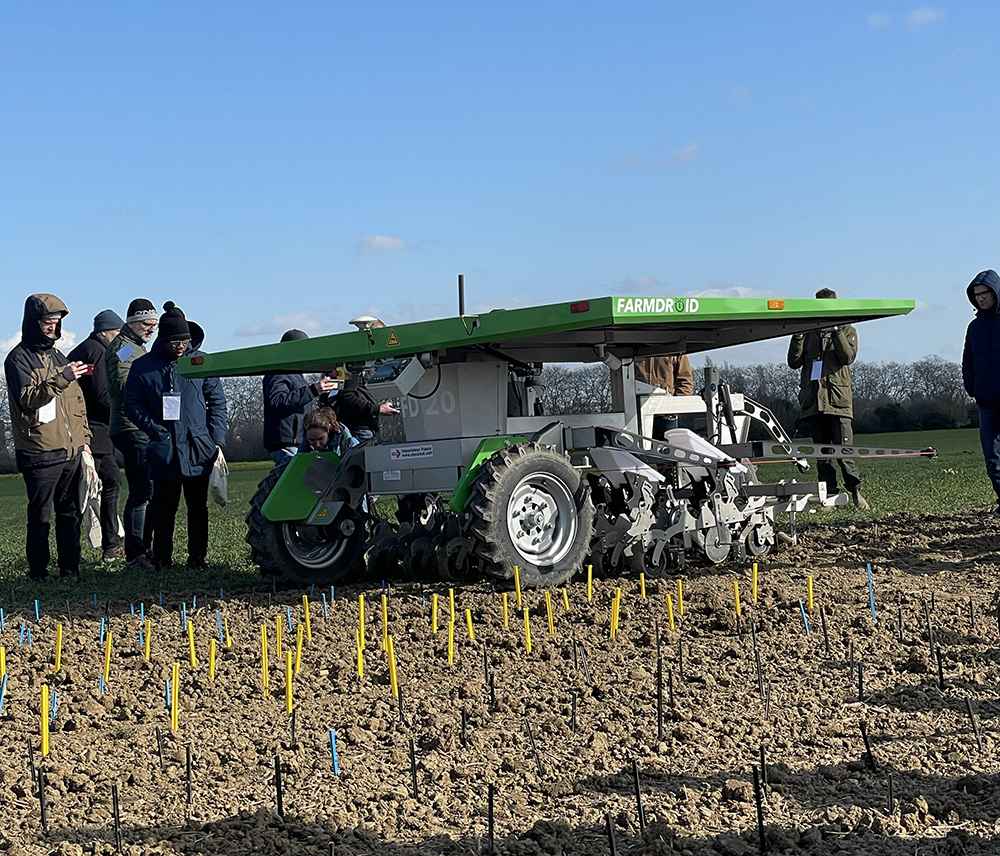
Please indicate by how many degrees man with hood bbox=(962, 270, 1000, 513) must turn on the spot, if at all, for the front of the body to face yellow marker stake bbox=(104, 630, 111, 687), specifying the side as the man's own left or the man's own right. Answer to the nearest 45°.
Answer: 0° — they already face it

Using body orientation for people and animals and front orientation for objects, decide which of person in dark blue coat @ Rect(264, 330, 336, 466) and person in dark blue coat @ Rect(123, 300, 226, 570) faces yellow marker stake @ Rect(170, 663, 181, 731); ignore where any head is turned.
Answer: person in dark blue coat @ Rect(123, 300, 226, 570)

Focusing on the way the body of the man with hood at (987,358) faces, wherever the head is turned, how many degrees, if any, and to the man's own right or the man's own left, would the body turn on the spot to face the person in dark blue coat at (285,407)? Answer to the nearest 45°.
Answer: approximately 45° to the man's own right

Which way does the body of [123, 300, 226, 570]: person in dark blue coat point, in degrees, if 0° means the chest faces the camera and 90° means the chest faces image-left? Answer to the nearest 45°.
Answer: approximately 0°

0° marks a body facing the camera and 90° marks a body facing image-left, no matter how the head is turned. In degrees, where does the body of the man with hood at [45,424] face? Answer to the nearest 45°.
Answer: approximately 315°

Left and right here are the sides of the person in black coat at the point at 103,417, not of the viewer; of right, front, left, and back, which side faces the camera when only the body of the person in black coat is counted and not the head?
right

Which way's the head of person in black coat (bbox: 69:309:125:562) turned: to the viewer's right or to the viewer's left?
to the viewer's right

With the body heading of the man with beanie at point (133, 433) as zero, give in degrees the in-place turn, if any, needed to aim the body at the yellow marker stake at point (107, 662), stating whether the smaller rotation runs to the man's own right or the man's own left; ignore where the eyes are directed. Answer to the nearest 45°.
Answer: approximately 90° to the man's own right
